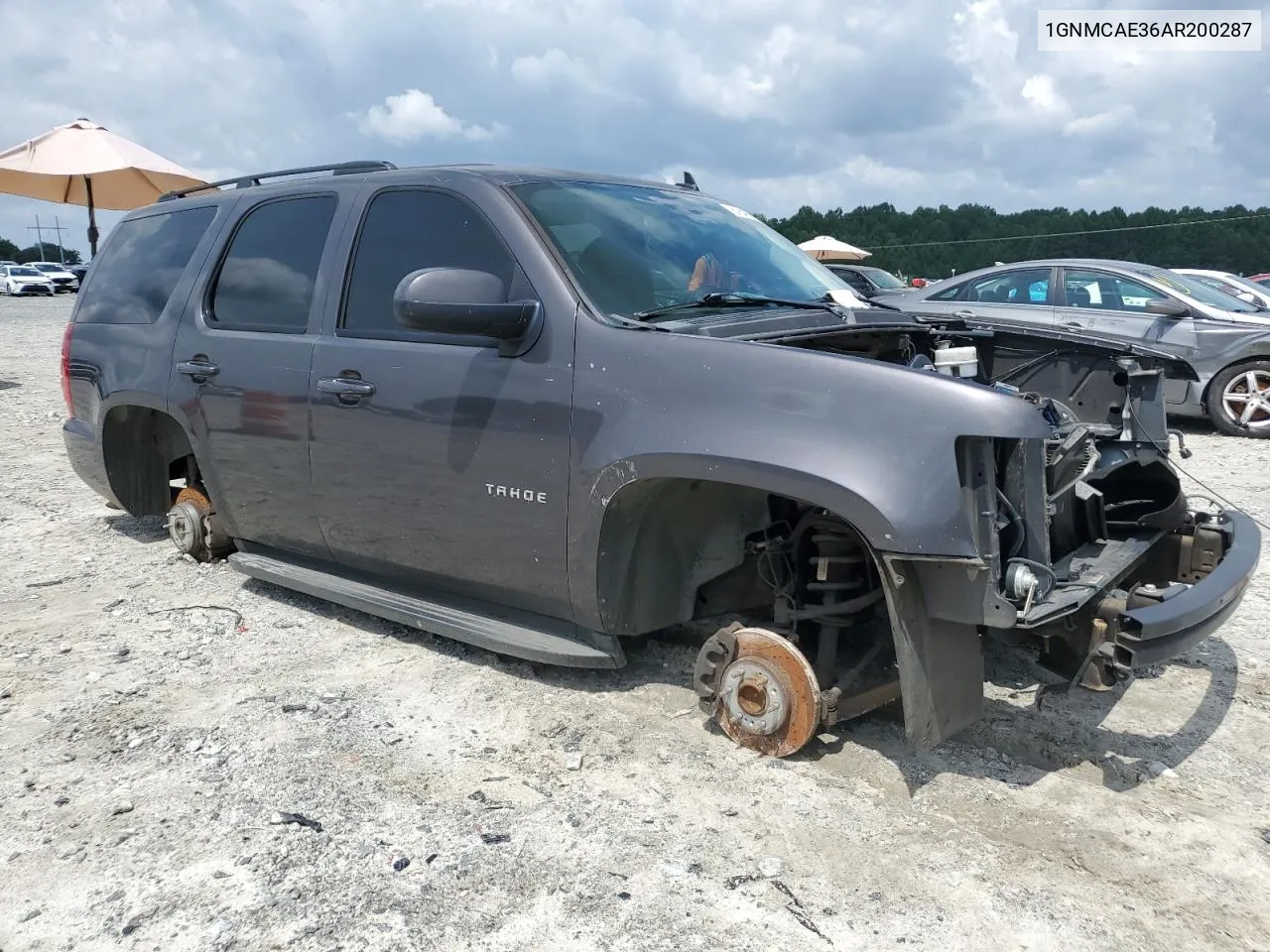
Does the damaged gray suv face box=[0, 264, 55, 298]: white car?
no

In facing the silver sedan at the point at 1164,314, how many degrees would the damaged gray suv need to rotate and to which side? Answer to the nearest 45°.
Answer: approximately 90° to its left

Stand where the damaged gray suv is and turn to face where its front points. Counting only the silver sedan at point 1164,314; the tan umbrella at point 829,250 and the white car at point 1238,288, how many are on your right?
0

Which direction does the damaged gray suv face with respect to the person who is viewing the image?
facing the viewer and to the right of the viewer

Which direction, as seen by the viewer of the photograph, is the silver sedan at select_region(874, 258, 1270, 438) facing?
facing to the right of the viewer

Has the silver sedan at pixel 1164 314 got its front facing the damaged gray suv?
no

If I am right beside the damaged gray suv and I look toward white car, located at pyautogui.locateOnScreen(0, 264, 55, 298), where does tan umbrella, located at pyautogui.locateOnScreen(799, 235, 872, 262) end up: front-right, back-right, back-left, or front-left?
front-right

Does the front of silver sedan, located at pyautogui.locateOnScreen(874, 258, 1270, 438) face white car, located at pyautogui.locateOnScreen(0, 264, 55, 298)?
no

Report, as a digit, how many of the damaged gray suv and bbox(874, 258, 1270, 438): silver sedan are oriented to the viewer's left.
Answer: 0

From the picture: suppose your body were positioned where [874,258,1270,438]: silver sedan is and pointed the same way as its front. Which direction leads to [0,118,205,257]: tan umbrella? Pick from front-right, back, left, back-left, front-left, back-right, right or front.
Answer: back

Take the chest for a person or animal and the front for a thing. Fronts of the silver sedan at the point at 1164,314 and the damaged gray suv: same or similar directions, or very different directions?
same or similar directions

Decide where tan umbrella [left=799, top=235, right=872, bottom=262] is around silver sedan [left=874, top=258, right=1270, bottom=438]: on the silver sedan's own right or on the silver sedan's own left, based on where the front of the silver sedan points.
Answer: on the silver sedan's own left

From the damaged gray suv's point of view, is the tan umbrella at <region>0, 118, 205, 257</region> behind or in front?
behind
